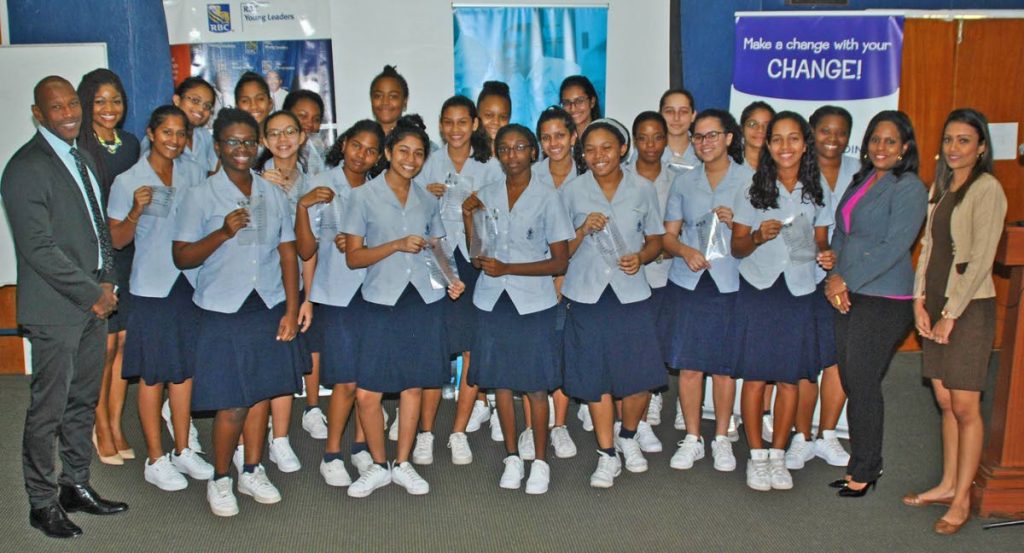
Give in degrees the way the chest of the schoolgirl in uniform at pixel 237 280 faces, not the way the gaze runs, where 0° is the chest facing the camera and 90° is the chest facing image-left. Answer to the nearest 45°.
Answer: approximately 0°

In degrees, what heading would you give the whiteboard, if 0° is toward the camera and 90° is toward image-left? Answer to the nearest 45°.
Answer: approximately 0°

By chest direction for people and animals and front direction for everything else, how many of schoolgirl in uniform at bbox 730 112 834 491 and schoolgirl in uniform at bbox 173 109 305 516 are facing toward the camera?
2

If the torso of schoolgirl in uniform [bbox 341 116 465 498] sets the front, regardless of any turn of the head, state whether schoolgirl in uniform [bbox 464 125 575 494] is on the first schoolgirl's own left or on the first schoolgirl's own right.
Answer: on the first schoolgirl's own left

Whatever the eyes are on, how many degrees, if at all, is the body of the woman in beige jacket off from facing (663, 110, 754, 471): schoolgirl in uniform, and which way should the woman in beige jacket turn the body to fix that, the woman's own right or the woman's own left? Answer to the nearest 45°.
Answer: approximately 45° to the woman's own right
